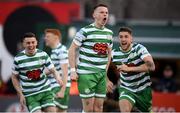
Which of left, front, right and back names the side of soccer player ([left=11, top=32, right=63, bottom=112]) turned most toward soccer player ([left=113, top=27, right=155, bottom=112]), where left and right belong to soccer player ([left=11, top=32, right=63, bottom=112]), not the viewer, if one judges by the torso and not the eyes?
left

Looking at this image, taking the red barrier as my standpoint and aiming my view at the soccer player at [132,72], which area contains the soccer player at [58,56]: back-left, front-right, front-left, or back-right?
front-right

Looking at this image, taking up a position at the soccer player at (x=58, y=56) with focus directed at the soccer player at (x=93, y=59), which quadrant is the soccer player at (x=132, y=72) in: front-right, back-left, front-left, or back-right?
front-left

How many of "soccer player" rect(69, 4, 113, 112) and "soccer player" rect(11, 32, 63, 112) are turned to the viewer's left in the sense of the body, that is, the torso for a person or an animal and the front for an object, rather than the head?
0

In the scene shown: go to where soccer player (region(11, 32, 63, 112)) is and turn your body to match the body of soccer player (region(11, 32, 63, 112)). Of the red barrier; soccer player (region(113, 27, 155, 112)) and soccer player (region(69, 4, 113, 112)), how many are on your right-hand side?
0

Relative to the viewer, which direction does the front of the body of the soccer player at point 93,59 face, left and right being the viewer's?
facing the viewer and to the right of the viewer

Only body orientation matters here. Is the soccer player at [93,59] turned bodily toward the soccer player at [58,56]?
no

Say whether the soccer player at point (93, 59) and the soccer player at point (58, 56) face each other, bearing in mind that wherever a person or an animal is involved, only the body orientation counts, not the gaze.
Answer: no

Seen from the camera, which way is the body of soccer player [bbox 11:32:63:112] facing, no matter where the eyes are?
toward the camera

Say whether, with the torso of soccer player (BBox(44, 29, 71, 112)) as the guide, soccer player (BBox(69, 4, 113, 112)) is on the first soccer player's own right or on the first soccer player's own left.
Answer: on the first soccer player's own left

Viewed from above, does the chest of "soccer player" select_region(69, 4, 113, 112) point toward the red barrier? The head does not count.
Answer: no

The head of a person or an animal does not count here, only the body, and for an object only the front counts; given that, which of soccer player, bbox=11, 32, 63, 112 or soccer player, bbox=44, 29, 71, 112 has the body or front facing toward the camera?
soccer player, bbox=11, 32, 63, 112
